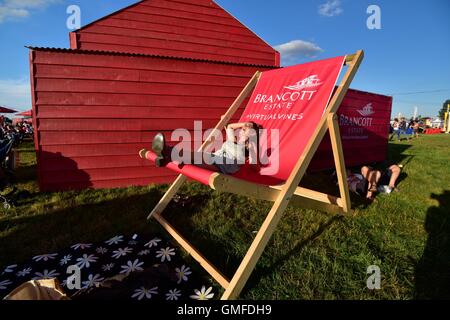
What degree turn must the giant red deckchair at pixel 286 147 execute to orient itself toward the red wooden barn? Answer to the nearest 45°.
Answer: approximately 90° to its right

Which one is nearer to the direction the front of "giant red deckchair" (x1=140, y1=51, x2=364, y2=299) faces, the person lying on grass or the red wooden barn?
the red wooden barn

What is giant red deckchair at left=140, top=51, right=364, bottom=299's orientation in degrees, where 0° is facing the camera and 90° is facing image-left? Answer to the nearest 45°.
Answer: approximately 45°

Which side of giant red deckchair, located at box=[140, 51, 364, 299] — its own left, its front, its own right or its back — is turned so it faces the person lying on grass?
back
